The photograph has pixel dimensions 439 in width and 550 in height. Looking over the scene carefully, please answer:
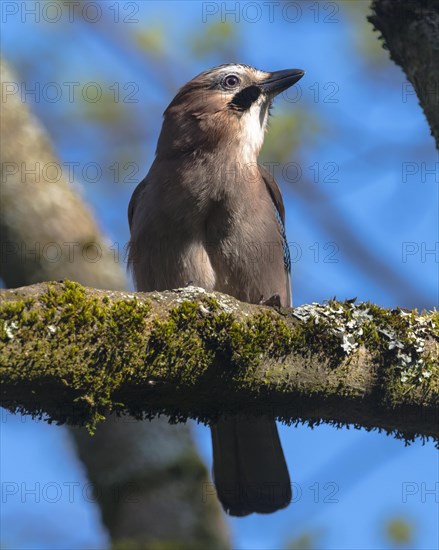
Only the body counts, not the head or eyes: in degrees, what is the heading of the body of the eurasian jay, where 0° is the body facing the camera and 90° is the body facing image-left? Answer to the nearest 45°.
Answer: approximately 0°
